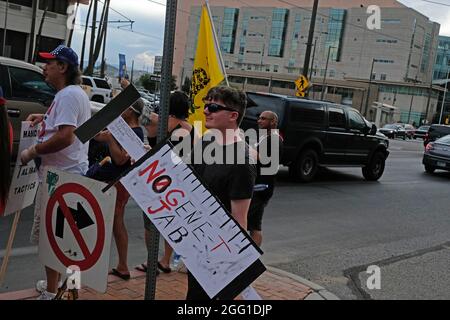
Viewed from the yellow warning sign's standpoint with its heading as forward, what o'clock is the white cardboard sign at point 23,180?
The white cardboard sign is roughly at 12 o'clock from the yellow warning sign.

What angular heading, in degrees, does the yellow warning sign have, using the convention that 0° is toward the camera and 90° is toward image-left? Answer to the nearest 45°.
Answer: approximately 0°

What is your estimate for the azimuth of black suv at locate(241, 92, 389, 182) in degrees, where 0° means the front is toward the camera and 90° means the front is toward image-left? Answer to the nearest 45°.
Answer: approximately 225°

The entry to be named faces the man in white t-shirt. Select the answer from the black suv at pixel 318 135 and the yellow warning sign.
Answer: the yellow warning sign

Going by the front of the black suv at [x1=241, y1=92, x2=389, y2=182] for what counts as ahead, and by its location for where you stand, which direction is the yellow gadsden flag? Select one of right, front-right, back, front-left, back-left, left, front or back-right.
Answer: back-right

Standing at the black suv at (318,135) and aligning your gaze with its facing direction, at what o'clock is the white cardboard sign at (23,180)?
The white cardboard sign is roughly at 5 o'clock from the black suv.

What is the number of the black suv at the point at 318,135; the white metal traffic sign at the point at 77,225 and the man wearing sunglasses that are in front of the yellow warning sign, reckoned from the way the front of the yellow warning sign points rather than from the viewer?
3

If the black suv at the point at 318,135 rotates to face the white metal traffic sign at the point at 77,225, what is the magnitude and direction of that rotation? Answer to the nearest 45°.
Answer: approximately 135° to its right

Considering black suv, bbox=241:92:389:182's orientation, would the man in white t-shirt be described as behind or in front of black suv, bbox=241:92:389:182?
behind
